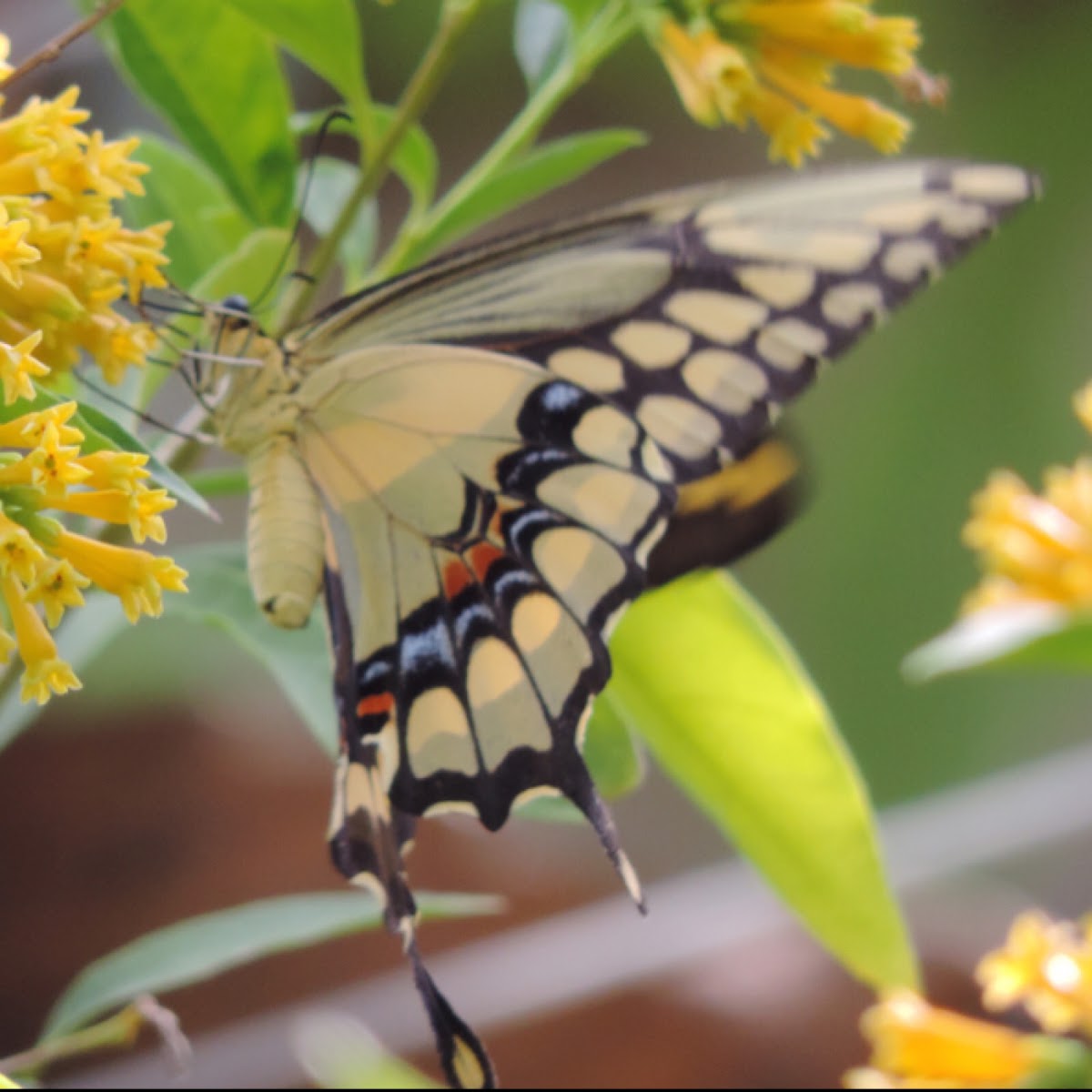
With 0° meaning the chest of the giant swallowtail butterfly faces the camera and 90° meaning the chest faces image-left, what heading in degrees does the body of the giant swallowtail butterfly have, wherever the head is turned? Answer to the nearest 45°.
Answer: approximately 90°
